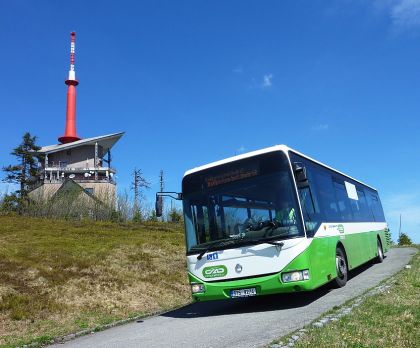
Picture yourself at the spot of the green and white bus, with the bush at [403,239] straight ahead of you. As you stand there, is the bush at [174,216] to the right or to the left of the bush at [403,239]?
left

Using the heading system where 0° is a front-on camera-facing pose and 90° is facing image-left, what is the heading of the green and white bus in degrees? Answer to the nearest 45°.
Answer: approximately 45°

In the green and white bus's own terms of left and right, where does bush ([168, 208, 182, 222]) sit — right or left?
on its right
